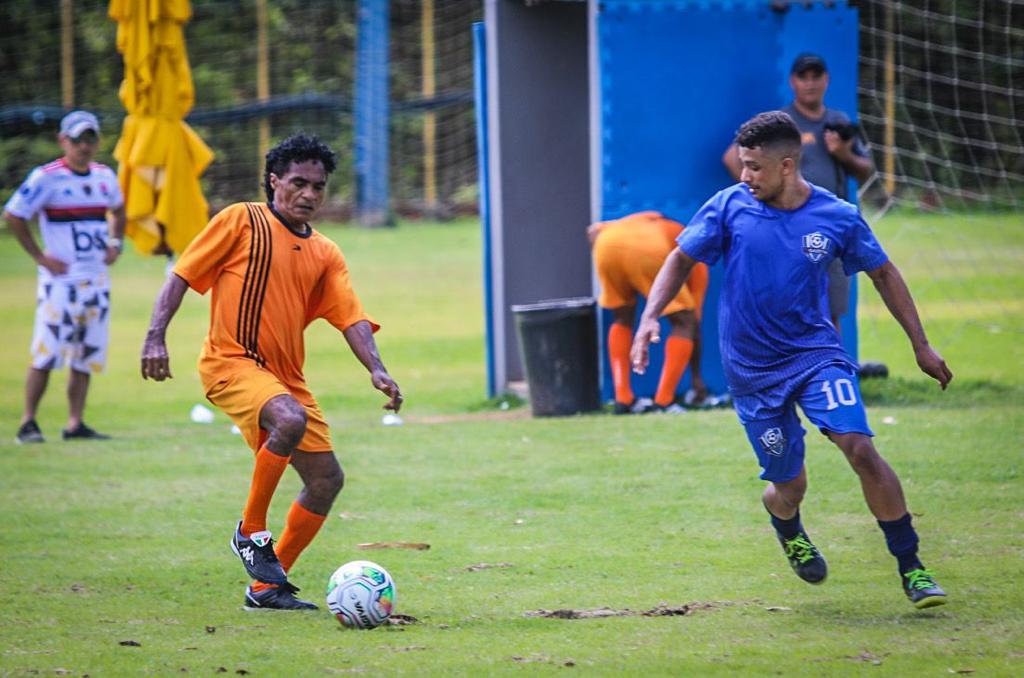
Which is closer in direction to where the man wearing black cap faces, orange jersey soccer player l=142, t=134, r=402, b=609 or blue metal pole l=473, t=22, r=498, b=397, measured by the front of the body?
the orange jersey soccer player

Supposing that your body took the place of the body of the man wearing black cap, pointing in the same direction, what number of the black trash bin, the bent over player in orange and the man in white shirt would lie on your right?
3

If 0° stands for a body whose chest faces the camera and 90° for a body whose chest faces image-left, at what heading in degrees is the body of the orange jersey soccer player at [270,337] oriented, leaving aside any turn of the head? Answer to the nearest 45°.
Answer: approximately 315°

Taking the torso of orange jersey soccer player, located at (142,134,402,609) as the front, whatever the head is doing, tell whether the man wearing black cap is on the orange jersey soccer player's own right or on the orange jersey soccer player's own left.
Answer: on the orange jersey soccer player's own left

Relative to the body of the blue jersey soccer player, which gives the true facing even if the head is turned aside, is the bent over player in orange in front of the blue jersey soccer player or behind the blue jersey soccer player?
behind

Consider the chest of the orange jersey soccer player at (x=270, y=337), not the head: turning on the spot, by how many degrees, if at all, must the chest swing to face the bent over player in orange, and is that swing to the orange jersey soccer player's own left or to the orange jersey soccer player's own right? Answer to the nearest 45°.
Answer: approximately 90° to the orange jersey soccer player's own left

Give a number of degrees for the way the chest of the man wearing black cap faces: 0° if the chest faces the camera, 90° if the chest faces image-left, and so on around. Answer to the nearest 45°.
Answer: approximately 0°

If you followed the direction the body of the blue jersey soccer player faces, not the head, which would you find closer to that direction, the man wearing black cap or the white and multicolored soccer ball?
the white and multicolored soccer ball
